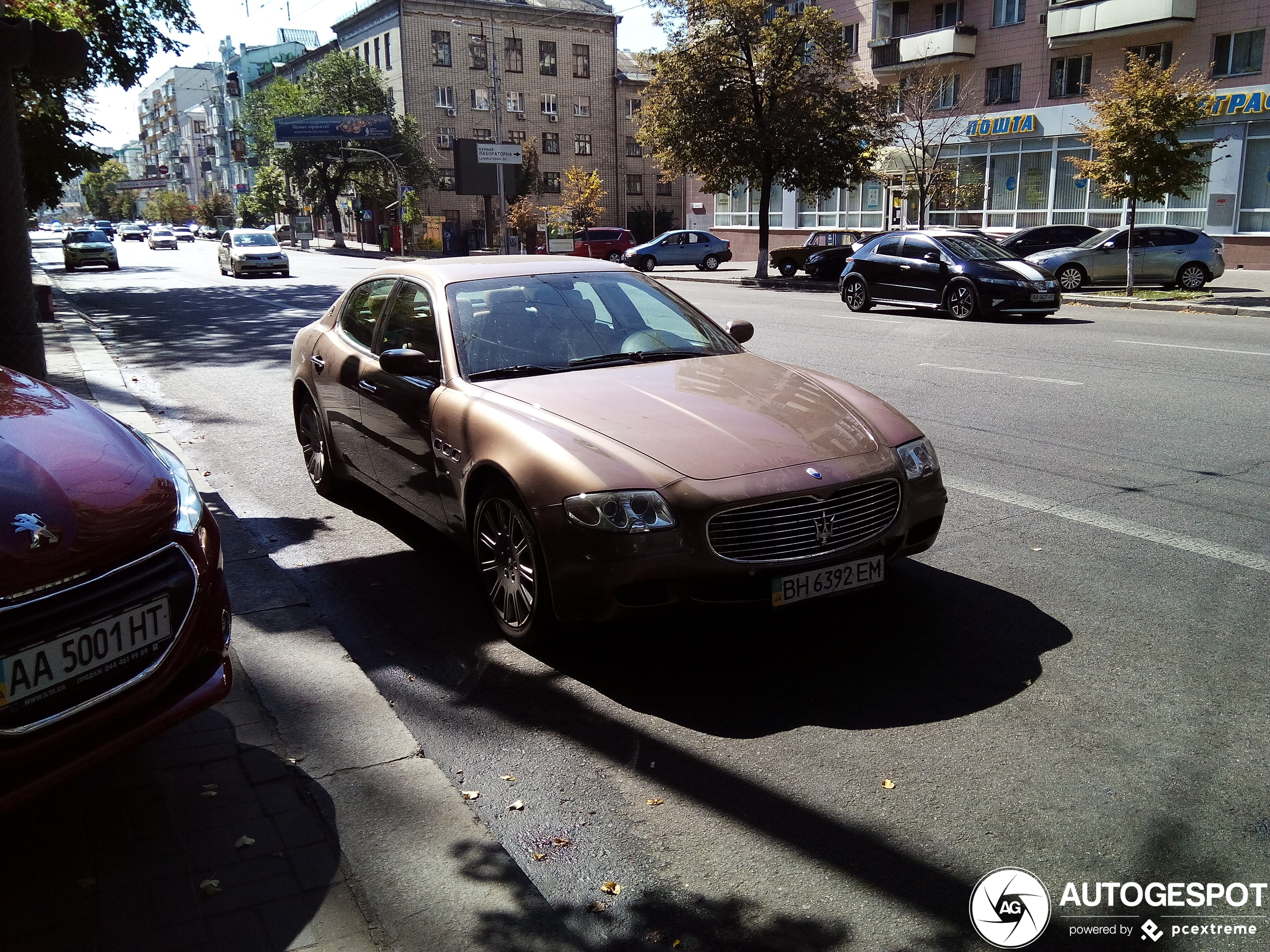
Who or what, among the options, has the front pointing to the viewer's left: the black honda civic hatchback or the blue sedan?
the blue sedan

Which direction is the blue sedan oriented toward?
to the viewer's left

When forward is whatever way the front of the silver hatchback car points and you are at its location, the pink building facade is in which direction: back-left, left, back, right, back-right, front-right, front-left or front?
right

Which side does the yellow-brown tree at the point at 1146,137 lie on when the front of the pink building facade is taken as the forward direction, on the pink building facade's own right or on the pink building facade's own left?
on the pink building facade's own left

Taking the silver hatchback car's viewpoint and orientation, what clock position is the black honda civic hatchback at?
The black honda civic hatchback is roughly at 10 o'clock from the silver hatchback car.

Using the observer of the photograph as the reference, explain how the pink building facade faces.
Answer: facing the viewer and to the left of the viewer

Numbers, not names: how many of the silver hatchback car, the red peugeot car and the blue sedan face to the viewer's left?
2

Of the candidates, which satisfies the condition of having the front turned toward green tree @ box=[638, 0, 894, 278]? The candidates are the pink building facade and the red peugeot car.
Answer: the pink building facade

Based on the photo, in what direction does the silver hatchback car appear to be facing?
to the viewer's left

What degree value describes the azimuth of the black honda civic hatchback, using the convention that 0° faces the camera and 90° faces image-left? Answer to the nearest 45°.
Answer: approximately 315°

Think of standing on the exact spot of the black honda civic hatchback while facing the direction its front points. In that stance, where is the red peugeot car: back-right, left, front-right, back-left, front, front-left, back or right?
front-right

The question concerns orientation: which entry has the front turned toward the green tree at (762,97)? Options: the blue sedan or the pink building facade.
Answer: the pink building facade

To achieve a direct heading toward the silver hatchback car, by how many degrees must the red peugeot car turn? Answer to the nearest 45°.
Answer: approximately 90° to its left

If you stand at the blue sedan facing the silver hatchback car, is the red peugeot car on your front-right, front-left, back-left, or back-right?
front-right
